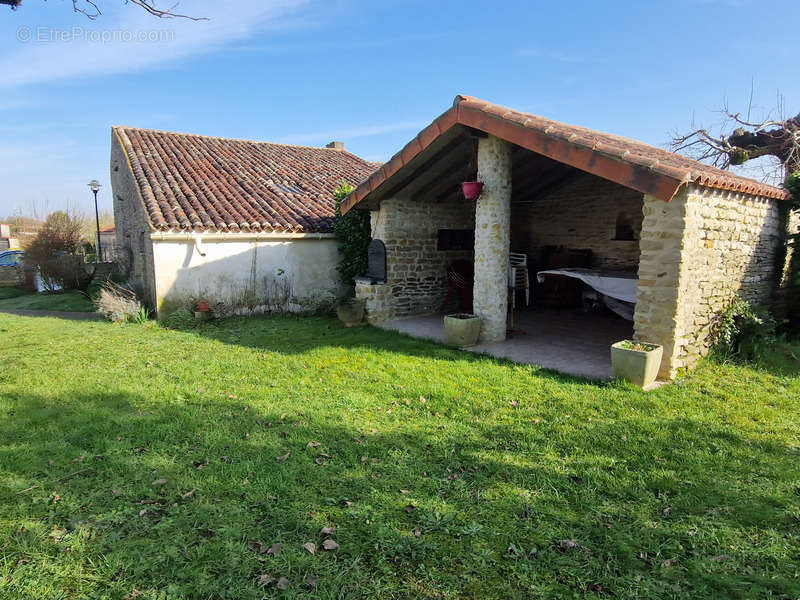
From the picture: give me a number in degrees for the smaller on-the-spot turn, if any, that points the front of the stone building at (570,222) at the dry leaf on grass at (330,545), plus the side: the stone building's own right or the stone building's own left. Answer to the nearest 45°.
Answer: approximately 45° to the stone building's own left

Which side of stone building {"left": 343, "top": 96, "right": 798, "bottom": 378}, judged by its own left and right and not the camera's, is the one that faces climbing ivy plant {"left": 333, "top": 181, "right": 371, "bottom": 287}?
right

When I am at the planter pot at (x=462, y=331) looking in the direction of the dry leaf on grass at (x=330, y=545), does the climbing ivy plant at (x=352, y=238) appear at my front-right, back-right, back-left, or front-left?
back-right

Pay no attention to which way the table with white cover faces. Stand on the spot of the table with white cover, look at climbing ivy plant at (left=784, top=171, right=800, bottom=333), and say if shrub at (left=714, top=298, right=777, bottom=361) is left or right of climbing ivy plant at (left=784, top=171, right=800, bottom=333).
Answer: right

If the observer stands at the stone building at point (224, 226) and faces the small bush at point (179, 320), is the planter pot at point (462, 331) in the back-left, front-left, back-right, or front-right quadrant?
front-left

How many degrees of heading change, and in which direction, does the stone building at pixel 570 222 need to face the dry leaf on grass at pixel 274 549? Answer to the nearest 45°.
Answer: approximately 45° to its left

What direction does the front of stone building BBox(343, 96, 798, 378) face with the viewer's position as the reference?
facing the viewer and to the left of the viewer

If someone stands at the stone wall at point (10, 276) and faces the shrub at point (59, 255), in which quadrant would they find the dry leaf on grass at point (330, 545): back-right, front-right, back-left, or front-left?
front-right

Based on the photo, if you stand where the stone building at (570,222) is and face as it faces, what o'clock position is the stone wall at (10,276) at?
The stone wall is roughly at 2 o'clock from the stone building.

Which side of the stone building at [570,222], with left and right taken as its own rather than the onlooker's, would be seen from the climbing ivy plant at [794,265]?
back

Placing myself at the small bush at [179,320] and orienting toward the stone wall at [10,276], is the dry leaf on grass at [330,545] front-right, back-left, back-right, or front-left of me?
back-left

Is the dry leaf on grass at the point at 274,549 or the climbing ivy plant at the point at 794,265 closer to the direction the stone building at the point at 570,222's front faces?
the dry leaf on grass

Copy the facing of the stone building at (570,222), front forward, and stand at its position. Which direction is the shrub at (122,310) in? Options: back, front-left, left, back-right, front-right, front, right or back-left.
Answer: front-right
